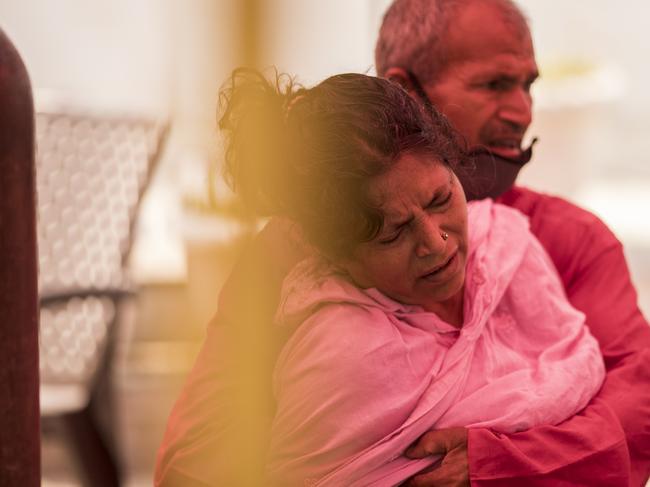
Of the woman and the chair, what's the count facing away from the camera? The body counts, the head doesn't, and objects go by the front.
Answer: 0

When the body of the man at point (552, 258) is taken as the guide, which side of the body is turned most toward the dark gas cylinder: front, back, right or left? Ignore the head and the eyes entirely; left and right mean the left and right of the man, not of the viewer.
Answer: right

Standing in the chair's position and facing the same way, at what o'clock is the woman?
The woman is roughly at 10 o'clock from the chair.

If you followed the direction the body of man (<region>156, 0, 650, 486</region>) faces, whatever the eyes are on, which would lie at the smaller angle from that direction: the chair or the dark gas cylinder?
the dark gas cylinder

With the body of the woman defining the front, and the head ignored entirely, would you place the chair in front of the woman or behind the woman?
behind

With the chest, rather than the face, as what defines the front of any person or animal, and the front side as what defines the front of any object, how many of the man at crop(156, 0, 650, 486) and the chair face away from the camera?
0
